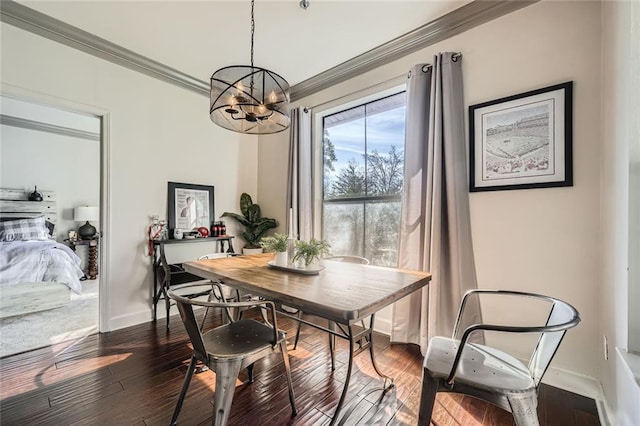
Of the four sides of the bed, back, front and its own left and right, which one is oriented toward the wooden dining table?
front

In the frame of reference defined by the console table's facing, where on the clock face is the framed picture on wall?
The framed picture on wall is roughly at 12 o'clock from the console table.

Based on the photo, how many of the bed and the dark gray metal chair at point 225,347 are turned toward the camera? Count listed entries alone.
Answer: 1

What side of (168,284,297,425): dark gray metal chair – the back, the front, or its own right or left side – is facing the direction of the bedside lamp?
left

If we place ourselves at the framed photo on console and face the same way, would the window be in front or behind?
in front

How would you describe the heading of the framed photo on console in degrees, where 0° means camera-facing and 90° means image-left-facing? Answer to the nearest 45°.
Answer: approximately 315°

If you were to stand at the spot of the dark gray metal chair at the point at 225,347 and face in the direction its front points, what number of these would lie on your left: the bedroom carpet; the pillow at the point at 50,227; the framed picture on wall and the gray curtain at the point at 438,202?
2

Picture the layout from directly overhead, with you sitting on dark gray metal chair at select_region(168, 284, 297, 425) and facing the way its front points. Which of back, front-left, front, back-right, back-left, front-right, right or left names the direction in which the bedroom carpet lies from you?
left

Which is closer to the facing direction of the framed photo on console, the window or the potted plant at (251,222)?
the window

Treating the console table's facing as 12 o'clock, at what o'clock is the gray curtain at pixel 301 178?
The gray curtain is roughly at 11 o'clock from the console table.

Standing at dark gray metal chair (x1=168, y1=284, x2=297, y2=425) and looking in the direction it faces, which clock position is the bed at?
The bed is roughly at 9 o'clock from the dark gray metal chair.

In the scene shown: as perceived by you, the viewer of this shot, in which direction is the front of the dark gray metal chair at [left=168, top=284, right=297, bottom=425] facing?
facing away from the viewer and to the right of the viewer

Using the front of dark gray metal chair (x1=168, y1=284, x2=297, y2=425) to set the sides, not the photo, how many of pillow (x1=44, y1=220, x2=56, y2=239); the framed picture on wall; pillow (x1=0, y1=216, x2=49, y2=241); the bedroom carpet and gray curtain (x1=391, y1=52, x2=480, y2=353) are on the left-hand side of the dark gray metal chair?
3
